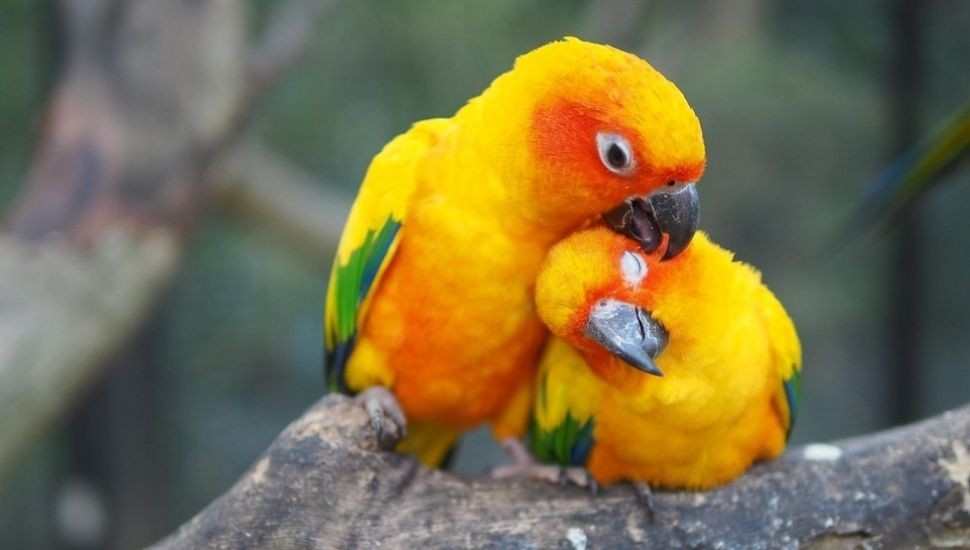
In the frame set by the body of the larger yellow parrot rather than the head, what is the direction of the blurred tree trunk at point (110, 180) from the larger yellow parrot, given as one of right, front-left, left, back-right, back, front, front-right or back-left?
back

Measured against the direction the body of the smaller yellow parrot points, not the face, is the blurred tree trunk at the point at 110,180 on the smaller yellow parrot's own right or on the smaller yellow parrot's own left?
on the smaller yellow parrot's own right

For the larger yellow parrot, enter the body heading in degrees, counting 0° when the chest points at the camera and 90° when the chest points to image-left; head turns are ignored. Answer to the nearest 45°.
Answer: approximately 315°
